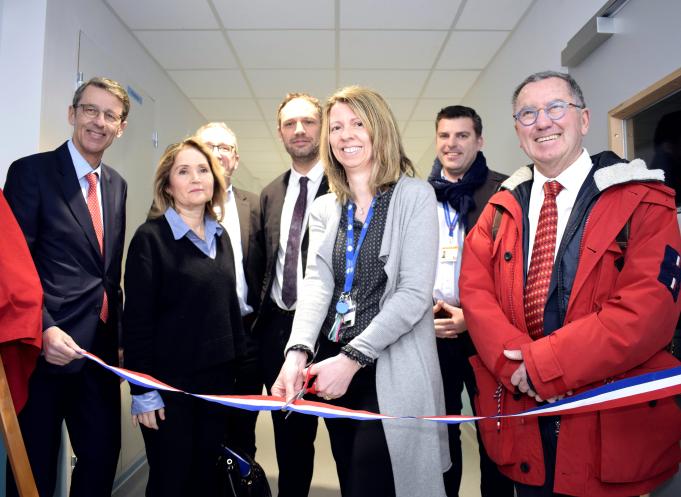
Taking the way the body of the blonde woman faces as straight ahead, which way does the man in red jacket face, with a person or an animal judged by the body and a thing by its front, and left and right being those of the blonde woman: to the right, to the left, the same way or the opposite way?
the same way

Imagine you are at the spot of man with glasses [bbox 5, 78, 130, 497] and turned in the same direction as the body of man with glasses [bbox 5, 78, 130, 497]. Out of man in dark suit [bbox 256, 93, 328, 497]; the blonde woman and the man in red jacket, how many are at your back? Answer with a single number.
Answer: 0

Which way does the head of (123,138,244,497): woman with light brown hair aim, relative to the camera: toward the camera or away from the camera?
toward the camera

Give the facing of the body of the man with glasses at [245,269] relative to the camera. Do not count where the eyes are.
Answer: toward the camera

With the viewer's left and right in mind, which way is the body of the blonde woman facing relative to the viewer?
facing the viewer and to the left of the viewer

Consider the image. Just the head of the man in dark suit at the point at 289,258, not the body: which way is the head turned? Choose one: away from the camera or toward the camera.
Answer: toward the camera

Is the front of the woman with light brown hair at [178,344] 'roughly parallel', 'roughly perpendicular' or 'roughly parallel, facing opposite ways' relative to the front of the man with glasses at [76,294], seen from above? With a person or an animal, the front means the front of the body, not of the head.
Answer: roughly parallel

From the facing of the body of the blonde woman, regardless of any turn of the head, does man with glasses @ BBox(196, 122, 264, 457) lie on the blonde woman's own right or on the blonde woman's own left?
on the blonde woman's own right

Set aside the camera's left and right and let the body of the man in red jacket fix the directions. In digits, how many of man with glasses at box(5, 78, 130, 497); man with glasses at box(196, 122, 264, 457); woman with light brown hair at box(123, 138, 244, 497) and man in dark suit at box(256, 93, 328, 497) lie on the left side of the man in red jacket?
0

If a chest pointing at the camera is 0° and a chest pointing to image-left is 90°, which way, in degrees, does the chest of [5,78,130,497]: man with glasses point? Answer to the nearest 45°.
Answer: approximately 315°

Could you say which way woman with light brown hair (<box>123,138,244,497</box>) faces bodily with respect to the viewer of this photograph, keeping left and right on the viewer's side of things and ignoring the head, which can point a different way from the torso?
facing the viewer and to the right of the viewer

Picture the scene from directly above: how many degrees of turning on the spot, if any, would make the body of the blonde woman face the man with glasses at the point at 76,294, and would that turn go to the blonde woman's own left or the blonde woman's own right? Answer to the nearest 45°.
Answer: approximately 90° to the blonde woman's own right

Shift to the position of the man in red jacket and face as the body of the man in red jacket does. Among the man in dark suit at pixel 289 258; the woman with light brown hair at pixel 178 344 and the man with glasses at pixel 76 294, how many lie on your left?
0
